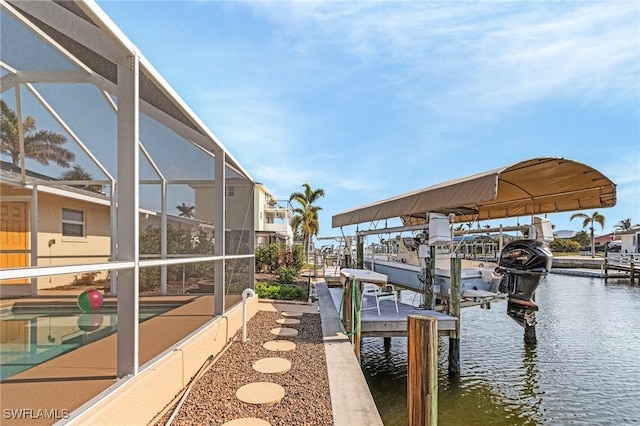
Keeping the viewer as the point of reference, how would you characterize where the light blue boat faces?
facing away from the viewer and to the left of the viewer

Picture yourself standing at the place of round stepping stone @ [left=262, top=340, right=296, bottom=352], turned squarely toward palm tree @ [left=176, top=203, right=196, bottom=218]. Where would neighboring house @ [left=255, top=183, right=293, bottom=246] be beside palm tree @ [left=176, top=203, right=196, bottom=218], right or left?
right

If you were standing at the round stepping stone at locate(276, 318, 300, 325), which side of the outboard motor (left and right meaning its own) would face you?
left

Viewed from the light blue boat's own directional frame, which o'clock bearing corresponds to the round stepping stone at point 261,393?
The round stepping stone is roughly at 8 o'clock from the light blue boat.

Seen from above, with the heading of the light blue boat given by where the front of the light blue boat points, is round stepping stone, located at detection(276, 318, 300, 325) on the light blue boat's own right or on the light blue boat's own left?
on the light blue boat's own left

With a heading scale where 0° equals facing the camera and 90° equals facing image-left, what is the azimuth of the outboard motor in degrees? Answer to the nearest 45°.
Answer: approximately 135°

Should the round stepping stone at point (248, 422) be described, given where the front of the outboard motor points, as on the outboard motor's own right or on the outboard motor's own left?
on the outboard motor's own left

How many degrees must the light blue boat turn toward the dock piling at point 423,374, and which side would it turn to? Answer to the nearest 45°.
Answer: approximately 135° to its left

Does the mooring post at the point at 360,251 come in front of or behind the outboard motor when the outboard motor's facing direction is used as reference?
in front

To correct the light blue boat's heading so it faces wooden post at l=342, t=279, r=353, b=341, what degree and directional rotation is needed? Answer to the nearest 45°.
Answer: approximately 135° to its left

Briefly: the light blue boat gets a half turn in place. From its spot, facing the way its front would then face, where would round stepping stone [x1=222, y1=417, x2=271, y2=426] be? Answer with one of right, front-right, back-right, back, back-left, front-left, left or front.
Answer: front-right
